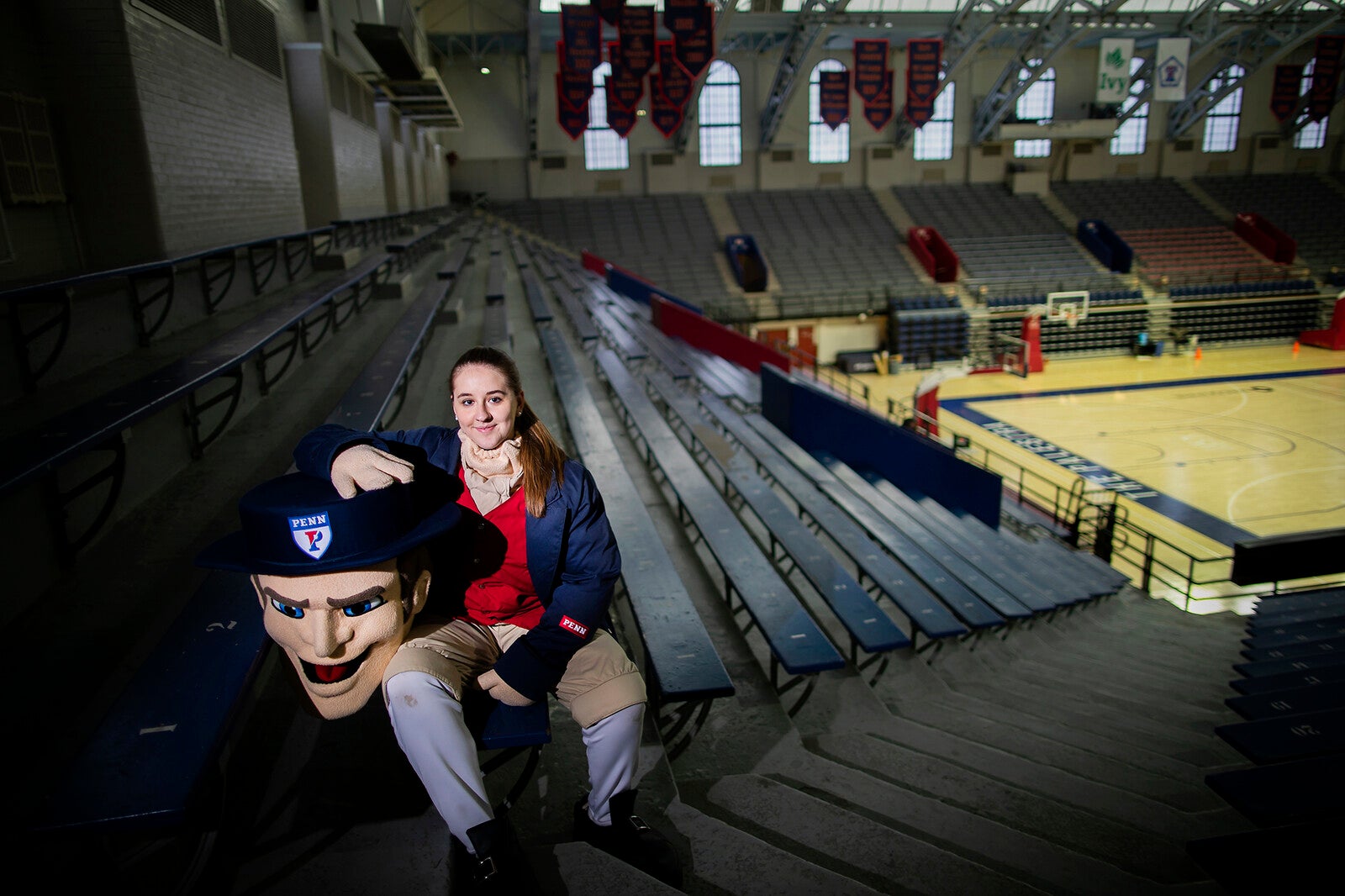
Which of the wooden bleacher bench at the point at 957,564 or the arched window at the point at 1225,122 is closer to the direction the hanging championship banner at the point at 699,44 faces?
the wooden bleacher bench

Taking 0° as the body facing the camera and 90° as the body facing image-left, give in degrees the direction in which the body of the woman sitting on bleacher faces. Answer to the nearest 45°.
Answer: approximately 0°

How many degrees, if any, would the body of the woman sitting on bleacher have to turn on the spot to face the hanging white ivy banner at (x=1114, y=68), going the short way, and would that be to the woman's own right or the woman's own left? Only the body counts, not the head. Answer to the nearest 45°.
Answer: approximately 135° to the woman's own left

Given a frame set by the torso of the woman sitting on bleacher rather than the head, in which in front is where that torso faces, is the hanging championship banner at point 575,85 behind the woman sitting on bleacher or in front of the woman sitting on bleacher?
behind

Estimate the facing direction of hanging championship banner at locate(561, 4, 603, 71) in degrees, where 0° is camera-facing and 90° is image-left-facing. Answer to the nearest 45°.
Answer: approximately 0°

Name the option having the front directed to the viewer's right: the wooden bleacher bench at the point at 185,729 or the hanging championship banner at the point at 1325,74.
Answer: the wooden bleacher bench
